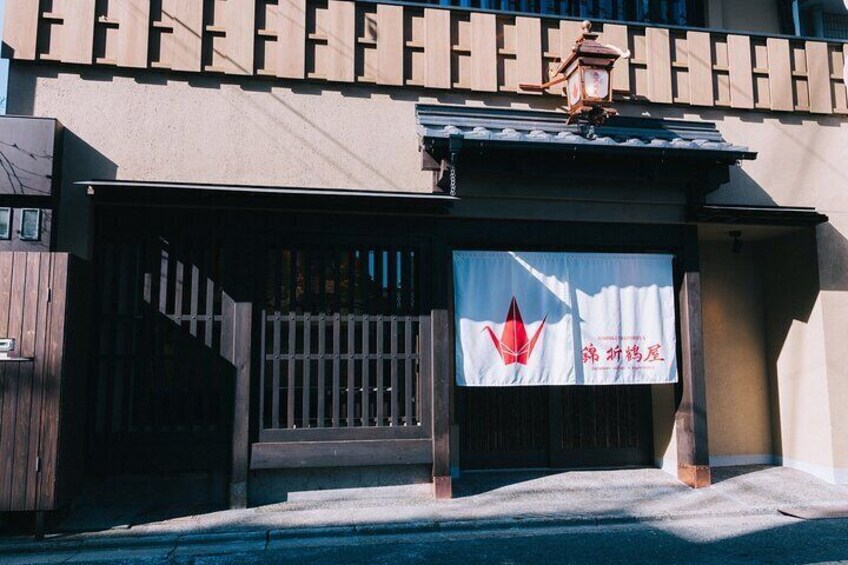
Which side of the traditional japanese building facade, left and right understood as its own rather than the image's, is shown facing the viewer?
front

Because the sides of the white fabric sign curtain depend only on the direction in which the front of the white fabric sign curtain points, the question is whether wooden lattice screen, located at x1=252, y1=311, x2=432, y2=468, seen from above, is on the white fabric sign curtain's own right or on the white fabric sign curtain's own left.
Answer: on the white fabric sign curtain's own right

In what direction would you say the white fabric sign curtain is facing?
toward the camera
